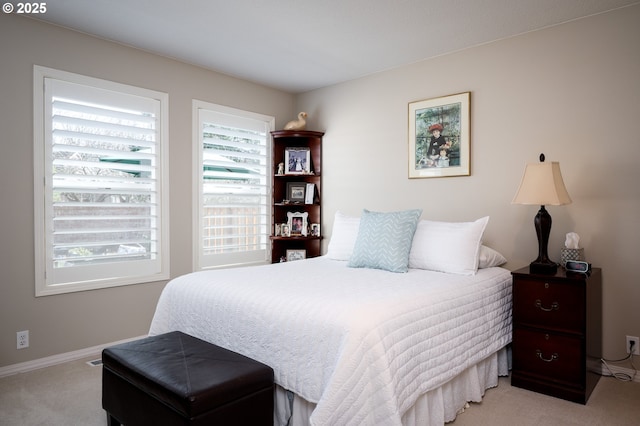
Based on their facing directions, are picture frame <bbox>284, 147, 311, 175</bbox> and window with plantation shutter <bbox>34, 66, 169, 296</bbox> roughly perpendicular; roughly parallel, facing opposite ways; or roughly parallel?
roughly perpendicular

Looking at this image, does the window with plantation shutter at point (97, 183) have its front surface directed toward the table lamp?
yes

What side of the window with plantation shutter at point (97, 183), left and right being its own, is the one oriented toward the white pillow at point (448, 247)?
front

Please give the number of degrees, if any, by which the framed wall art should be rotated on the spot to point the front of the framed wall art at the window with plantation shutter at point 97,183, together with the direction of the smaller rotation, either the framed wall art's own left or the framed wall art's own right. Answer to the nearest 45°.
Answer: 0° — it already faces it

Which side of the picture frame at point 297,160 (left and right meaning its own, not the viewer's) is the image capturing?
front

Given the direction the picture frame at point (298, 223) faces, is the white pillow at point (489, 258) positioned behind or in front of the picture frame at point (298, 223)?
in front

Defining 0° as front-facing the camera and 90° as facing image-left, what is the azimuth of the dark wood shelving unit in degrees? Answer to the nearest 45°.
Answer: approximately 0°
